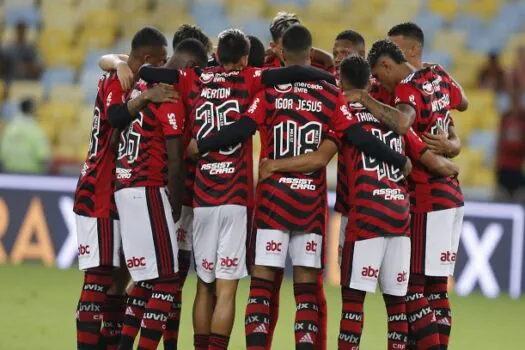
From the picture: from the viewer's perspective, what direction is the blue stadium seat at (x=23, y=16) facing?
toward the camera

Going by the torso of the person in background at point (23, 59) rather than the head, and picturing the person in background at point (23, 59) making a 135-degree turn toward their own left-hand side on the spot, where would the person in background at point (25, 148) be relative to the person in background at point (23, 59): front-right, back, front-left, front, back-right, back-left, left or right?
back-right

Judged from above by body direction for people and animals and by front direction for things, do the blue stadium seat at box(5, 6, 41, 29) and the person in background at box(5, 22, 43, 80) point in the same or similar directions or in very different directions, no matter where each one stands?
same or similar directions

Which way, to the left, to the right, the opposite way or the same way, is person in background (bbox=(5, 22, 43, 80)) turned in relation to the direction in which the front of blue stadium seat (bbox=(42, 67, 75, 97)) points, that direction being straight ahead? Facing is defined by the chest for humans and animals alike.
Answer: the same way

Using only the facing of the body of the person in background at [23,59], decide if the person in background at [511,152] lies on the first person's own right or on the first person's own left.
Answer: on the first person's own left

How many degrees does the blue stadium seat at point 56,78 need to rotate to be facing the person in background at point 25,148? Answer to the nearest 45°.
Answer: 0° — it already faces them

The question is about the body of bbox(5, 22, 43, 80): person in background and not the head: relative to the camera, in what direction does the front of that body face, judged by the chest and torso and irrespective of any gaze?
toward the camera

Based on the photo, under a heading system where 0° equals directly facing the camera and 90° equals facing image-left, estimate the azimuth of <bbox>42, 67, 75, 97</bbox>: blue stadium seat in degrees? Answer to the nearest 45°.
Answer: approximately 0°

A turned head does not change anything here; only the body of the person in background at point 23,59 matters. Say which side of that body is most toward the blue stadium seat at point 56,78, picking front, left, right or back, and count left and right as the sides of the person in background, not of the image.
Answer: left

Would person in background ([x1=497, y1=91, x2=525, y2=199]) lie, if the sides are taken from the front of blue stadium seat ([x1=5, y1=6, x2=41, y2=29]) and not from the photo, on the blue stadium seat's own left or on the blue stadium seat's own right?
on the blue stadium seat's own left

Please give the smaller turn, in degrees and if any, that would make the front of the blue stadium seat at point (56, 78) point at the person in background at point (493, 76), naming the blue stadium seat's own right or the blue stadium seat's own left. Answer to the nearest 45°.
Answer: approximately 90° to the blue stadium seat's own left

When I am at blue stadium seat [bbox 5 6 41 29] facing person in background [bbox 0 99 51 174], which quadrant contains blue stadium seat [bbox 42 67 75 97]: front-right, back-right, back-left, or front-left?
front-left

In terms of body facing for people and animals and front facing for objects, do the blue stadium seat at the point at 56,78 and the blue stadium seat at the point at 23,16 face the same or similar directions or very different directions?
same or similar directions
